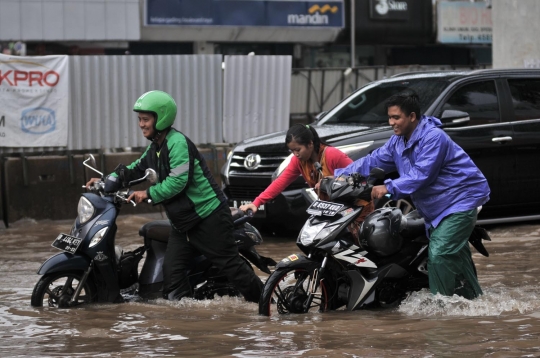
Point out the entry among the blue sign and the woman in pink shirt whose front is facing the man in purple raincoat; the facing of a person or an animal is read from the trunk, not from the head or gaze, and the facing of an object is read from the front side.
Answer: the blue sign

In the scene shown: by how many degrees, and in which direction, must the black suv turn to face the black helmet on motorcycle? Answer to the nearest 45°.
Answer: approximately 45° to its left

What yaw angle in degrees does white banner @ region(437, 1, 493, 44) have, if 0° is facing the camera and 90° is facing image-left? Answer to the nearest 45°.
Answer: approximately 0°

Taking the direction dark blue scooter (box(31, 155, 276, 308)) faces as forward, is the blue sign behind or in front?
behind

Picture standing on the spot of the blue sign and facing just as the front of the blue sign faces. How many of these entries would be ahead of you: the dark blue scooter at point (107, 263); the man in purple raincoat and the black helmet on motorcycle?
3

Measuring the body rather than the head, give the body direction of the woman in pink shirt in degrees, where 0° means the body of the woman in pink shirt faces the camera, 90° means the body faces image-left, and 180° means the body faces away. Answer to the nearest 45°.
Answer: approximately 45°
